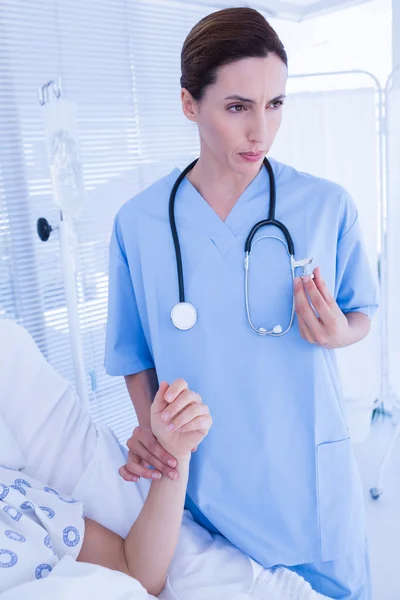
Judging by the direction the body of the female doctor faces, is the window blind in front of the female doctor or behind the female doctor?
behind

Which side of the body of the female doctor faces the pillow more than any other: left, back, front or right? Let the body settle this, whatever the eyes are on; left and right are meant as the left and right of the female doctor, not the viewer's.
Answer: right

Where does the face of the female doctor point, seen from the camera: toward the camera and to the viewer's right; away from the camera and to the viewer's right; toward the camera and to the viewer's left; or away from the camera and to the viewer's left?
toward the camera and to the viewer's right

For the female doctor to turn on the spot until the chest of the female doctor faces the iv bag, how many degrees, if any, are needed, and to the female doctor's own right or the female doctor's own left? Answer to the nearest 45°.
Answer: approximately 135° to the female doctor's own right

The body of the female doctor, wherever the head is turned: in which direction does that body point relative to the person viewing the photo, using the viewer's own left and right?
facing the viewer
